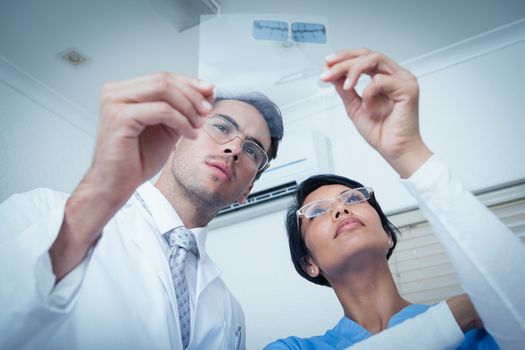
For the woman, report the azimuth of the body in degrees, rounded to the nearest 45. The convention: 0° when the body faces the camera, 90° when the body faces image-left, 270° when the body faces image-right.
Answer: approximately 0°

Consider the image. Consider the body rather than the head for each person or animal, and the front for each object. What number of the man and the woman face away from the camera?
0

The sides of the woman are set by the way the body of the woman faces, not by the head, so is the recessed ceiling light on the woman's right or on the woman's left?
on the woman's right

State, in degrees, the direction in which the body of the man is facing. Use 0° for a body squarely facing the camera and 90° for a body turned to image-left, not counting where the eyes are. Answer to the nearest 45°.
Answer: approximately 315°

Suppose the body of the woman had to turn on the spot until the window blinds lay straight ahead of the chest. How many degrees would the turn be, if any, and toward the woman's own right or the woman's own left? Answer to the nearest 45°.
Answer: approximately 180°
